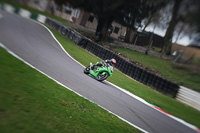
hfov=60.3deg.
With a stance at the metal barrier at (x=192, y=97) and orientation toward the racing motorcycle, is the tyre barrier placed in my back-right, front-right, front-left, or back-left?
front-right

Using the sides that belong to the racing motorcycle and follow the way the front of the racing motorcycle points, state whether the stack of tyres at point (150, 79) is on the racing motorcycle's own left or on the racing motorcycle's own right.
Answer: on the racing motorcycle's own left

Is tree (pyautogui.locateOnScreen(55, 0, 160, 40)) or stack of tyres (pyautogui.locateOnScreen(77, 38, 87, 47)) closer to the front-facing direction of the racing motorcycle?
the tree

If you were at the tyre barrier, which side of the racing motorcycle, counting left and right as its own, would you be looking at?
left

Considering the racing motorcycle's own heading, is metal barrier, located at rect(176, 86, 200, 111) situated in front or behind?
in front

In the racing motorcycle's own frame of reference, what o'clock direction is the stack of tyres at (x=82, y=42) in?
The stack of tyres is roughly at 7 o'clock from the racing motorcycle.

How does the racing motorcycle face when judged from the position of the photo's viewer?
facing the viewer and to the right of the viewer
